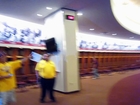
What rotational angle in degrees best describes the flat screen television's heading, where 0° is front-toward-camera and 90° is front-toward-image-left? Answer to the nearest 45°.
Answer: approximately 45°

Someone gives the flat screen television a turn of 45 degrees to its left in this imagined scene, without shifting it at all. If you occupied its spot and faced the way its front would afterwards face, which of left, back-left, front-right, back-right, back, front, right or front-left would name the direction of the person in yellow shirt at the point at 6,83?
front
